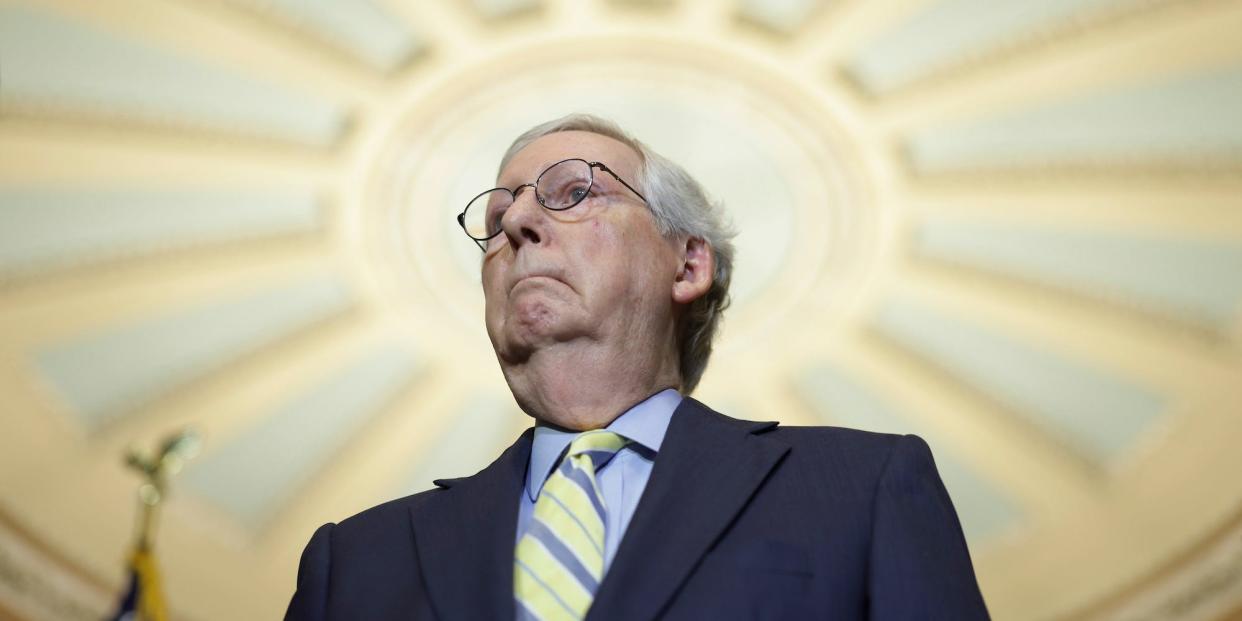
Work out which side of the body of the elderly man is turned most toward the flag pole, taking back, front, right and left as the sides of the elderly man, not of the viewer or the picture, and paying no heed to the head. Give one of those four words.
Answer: right

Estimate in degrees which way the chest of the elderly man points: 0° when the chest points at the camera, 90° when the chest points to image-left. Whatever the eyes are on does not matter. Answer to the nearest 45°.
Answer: approximately 45°

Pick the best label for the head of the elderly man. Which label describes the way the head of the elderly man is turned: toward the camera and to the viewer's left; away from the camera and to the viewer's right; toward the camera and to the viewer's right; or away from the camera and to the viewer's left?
toward the camera and to the viewer's left
